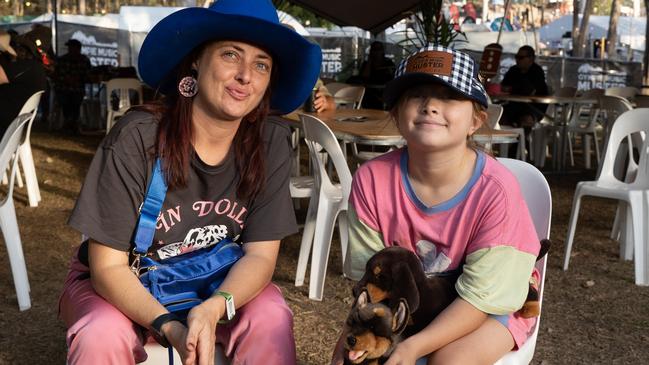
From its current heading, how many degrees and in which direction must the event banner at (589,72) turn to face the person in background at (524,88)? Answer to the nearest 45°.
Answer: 0° — it already faces them

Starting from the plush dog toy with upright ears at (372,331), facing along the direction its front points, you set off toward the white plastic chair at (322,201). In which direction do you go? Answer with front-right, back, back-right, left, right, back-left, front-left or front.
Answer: back-right

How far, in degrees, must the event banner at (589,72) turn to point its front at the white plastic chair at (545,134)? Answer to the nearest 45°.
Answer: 0° — it already faces it

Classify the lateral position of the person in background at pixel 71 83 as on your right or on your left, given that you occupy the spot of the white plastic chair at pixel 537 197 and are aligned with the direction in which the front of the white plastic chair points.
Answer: on your right

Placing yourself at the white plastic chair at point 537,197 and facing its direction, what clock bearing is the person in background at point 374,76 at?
The person in background is roughly at 4 o'clock from the white plastic chair.

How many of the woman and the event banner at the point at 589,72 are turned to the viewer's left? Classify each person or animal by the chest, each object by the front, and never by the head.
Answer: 0
